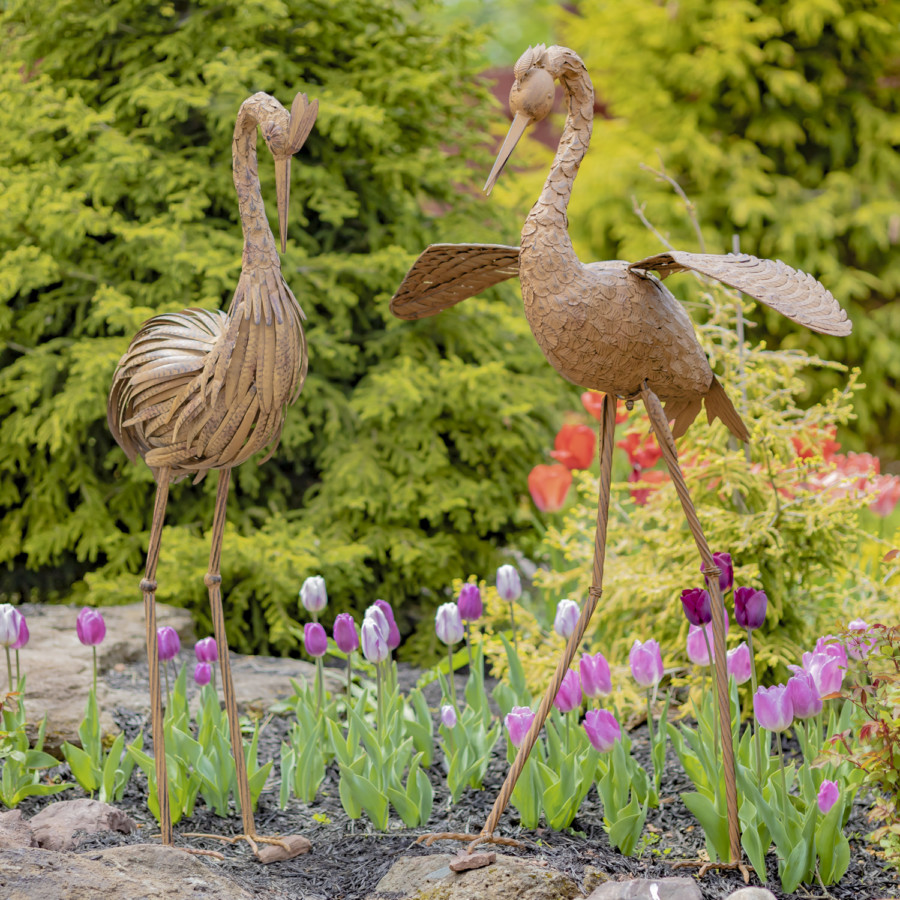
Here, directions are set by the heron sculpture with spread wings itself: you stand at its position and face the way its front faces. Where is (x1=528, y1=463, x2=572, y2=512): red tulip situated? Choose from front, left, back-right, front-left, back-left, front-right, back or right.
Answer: back-right

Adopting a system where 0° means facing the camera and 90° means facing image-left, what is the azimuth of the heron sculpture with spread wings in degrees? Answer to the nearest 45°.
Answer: approximately 45°

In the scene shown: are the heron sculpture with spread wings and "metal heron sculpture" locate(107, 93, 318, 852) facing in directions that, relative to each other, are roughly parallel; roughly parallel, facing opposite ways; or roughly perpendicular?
roughly perpendicular

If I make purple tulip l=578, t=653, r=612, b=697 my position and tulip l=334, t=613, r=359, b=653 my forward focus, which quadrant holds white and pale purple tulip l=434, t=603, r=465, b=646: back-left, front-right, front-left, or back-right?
front-right

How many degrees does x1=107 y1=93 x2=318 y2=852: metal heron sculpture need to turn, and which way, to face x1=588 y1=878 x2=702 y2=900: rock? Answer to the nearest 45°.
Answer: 0° — it already faces it

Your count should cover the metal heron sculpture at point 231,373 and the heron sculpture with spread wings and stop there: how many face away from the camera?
0

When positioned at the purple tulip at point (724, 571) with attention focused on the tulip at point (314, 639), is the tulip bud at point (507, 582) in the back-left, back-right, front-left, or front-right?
front-right

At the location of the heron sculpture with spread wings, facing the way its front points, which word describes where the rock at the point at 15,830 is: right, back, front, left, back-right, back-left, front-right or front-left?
front-right

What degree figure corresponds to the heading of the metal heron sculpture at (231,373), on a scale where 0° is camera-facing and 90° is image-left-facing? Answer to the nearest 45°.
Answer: approximately 315°
